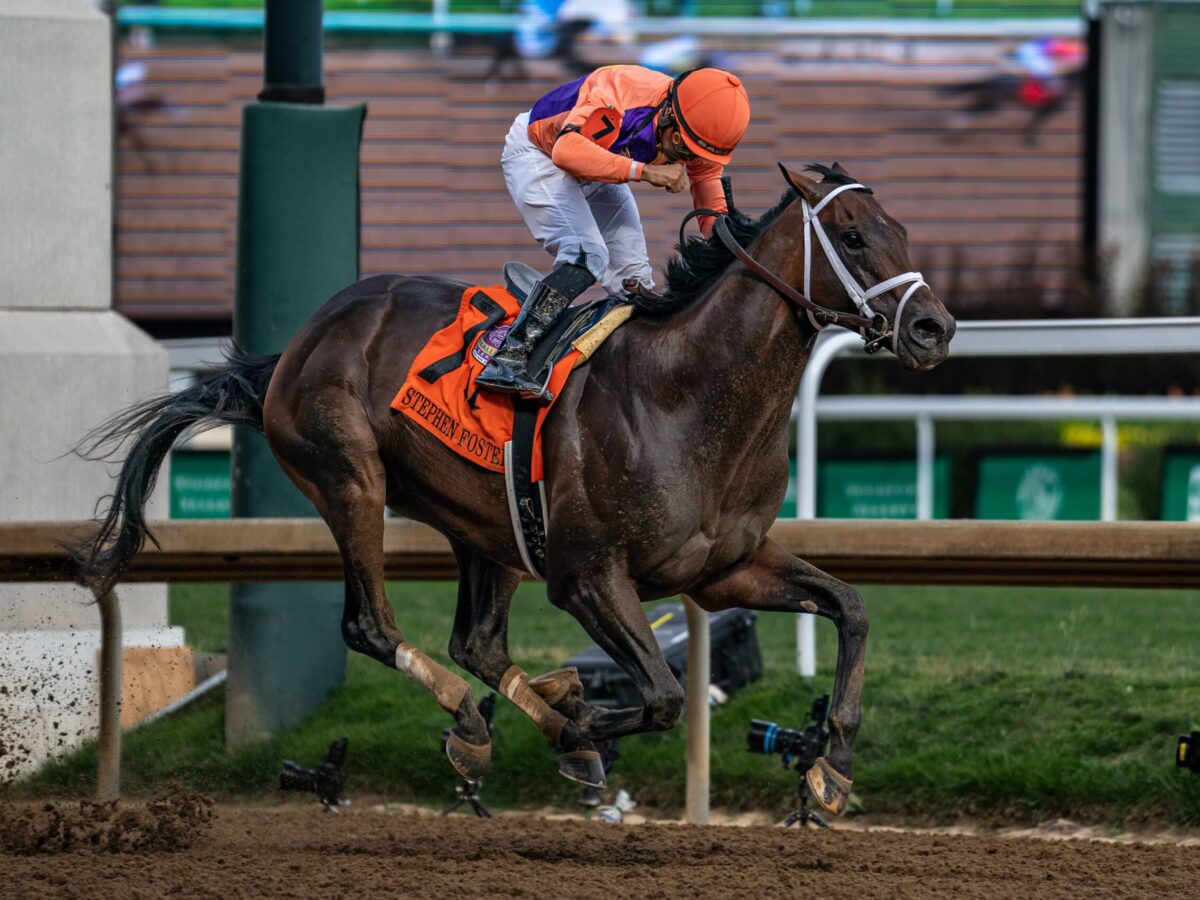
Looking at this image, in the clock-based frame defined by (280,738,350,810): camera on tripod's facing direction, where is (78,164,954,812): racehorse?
The racehorse is roughly at 8 o'clock from the camera on tripod.

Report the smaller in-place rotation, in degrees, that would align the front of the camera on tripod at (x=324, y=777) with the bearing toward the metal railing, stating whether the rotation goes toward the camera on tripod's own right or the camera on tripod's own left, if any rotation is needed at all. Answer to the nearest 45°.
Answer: approximately 180°

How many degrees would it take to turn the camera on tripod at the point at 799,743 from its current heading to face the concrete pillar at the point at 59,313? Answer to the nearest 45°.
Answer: approximately 45° to its right

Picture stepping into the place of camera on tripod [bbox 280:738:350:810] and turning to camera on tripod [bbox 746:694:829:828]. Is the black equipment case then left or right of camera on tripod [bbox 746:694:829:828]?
left

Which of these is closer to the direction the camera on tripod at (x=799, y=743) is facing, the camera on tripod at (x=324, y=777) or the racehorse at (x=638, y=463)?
the camera on tripod

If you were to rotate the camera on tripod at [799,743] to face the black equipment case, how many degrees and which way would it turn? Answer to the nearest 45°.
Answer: approximately 45° to its right

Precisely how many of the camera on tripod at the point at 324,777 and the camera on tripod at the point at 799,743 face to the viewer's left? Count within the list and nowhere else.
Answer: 2

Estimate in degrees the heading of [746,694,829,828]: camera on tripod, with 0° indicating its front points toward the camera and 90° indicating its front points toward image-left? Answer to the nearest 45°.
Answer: approximately 90°

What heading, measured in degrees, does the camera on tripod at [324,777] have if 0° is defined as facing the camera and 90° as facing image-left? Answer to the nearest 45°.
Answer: approximately 90°
